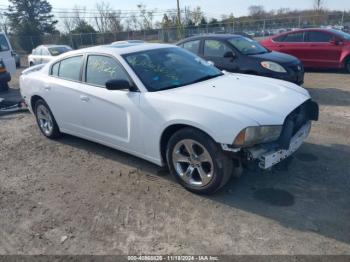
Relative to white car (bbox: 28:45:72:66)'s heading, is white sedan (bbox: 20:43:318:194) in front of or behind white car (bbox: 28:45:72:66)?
in front

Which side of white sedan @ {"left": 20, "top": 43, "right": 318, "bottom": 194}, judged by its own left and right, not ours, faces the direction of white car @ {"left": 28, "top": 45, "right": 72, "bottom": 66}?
back

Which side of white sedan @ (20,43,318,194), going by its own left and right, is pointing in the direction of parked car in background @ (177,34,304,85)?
left

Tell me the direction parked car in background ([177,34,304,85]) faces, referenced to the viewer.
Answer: facing the viewer and to the right of the viewer

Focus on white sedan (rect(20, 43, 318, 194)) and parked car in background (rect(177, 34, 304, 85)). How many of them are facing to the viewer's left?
0

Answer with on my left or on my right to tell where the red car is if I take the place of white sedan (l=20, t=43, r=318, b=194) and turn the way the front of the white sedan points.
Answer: on my left

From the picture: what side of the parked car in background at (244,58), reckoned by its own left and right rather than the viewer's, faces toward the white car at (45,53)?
back

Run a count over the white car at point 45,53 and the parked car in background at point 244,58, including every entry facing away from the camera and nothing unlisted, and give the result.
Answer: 0

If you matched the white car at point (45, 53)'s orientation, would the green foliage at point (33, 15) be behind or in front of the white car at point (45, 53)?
behind

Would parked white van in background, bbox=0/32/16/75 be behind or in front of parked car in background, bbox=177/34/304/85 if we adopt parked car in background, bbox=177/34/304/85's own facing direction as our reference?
behind

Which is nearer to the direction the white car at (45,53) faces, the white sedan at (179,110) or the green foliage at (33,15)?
the white sedan
